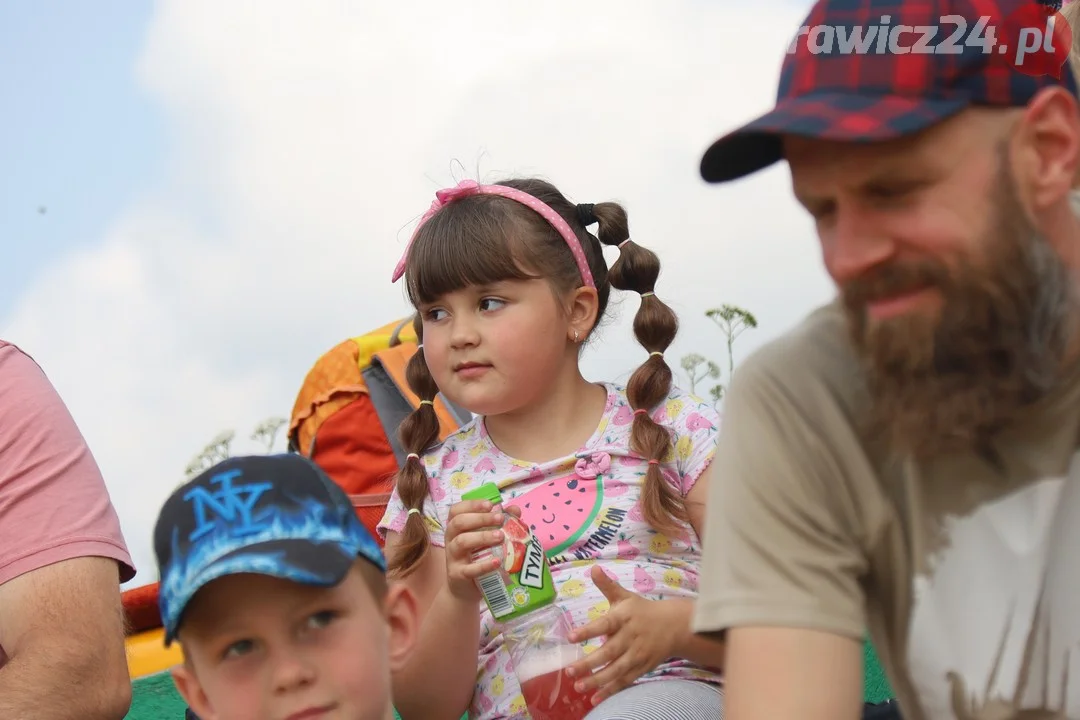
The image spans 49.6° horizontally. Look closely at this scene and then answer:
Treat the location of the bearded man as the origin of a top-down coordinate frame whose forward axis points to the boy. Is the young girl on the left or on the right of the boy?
right

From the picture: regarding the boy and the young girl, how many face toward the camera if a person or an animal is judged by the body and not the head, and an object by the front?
2

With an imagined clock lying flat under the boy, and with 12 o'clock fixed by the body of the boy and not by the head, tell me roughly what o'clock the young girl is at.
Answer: The young girl is roughly at 7 o'clock from the boy.

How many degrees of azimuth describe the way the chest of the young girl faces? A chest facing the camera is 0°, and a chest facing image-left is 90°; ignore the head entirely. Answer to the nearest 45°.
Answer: approximately 0°

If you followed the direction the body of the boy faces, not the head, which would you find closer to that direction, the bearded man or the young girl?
the bearded man

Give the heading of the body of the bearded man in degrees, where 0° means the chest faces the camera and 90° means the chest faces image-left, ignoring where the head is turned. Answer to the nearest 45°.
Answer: approximately 45°

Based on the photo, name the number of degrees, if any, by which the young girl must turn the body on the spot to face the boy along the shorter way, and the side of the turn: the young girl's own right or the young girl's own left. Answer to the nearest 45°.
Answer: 0° — they already face them

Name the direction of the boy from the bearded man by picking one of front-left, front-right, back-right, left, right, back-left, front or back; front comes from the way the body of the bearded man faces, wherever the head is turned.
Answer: front-right

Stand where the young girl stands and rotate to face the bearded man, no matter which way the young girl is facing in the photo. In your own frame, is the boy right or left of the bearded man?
right

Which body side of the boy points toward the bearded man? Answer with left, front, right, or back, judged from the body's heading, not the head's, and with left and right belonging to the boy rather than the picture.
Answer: left

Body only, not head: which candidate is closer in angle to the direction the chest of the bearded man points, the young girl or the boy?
the boy
